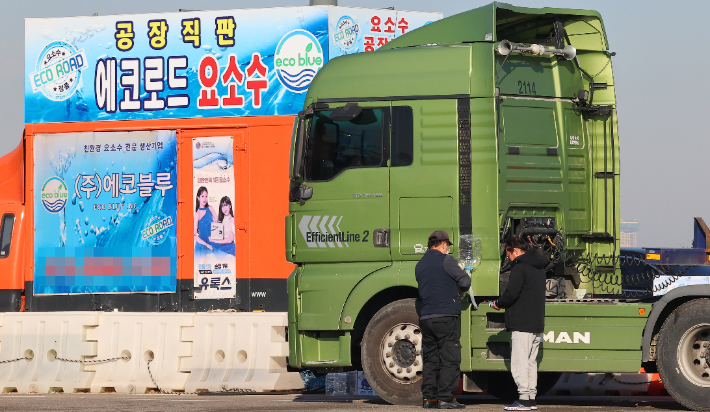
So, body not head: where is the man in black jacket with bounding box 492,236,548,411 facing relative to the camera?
to the viewer's left

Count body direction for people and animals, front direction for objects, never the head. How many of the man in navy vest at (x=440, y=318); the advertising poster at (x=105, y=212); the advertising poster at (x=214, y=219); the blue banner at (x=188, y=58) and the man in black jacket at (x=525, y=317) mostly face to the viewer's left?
1

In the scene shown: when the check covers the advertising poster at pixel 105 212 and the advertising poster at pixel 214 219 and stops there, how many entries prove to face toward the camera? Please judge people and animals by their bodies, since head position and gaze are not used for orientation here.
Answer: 2

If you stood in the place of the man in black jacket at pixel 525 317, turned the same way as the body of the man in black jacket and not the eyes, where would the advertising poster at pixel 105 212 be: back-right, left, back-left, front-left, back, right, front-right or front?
front-right

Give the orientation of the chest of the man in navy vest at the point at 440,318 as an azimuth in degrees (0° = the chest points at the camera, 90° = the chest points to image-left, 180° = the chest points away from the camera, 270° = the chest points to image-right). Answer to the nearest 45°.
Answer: approximately 225°

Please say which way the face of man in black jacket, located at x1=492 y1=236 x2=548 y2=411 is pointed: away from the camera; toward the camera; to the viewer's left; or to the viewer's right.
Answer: to the viewer's left

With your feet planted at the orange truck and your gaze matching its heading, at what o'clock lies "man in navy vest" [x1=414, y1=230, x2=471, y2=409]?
The man in navy vest is roughly at 8 o'clock from the orange truck.

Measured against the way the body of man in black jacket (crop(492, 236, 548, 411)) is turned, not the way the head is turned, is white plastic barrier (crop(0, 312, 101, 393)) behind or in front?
in front

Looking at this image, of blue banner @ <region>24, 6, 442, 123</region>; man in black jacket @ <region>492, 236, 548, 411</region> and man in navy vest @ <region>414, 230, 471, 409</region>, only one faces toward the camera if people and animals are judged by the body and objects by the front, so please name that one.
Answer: the blue banner

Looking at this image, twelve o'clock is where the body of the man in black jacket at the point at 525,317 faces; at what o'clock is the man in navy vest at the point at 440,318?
the man in navy vest at the point at 440,318 is roughly at 12 o'clock from the man in black jacket at the point at 525,317.

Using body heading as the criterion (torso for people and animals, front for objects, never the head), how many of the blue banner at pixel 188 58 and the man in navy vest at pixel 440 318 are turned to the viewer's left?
0

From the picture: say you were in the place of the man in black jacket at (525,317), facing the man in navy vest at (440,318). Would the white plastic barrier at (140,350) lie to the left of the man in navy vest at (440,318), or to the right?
right
